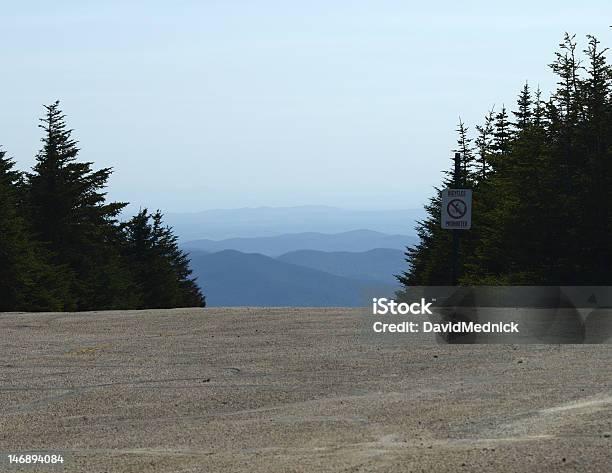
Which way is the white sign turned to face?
toward the camera
